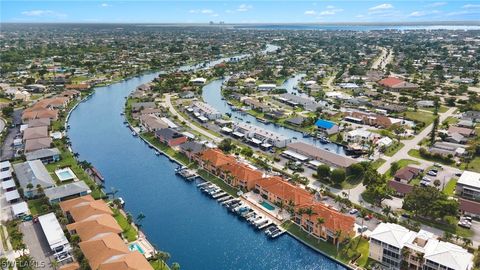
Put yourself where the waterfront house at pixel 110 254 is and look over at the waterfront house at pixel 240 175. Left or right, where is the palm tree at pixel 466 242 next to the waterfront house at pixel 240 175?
right
